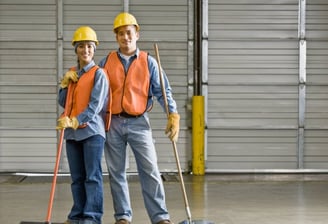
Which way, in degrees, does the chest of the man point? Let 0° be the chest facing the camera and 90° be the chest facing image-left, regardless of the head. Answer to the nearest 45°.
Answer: approximately 0°

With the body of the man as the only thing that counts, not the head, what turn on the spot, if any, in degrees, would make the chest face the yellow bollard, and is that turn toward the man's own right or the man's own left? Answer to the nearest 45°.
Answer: approximately 180°

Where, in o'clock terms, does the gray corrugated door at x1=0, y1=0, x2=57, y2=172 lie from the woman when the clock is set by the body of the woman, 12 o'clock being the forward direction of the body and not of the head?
The gray corrugated door is roughly at 4 o'clock from the woman.

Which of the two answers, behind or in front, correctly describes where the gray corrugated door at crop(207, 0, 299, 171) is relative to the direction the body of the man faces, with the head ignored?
behind

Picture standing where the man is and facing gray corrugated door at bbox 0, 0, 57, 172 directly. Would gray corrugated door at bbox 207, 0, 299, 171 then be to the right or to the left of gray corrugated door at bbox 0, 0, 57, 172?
right

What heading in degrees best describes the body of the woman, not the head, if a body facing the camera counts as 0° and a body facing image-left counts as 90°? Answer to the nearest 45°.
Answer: approximately 45°

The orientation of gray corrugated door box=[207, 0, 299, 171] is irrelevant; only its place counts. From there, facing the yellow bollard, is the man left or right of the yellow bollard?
left
